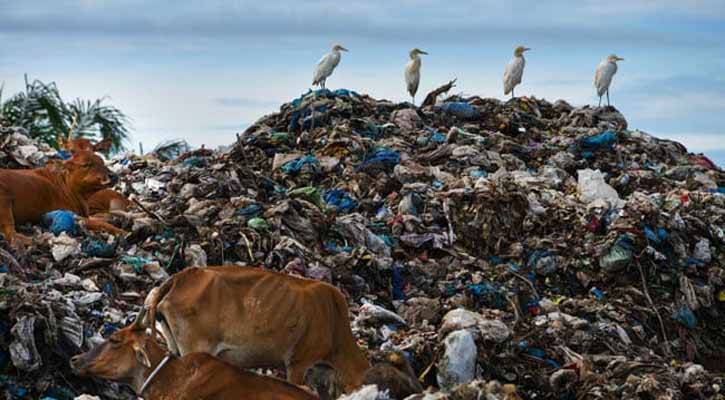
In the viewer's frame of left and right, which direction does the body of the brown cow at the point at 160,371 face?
facing to the left of the viewer

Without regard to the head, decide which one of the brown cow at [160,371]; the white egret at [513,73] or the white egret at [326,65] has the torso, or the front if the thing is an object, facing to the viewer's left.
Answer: the brown cow

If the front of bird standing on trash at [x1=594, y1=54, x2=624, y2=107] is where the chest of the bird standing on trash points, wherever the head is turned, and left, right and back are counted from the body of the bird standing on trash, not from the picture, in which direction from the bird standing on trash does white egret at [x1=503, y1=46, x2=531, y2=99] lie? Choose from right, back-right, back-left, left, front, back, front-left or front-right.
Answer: back

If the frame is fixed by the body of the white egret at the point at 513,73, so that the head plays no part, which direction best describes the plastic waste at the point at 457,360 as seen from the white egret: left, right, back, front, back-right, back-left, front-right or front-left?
right

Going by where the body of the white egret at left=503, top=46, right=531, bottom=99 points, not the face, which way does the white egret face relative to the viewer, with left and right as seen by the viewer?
facing to the right of the viewer

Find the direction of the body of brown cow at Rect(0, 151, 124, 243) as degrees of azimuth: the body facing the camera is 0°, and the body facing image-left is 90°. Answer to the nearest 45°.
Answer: approximately 270°

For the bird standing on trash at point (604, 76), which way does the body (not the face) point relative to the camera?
to the viewer's right

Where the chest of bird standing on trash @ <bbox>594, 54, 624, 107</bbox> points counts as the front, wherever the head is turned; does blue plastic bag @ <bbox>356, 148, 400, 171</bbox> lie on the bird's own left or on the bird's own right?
on the bird's own right

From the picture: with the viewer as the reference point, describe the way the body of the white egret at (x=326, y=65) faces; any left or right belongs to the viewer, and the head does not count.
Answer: facing to the right of the viewer

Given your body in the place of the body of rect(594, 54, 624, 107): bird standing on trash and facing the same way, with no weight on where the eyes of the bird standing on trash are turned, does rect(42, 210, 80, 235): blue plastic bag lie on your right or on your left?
on your right

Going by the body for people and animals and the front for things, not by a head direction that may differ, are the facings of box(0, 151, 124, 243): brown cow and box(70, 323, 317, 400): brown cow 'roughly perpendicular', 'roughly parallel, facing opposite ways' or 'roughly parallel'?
roughly parallel, facing opposite ways
